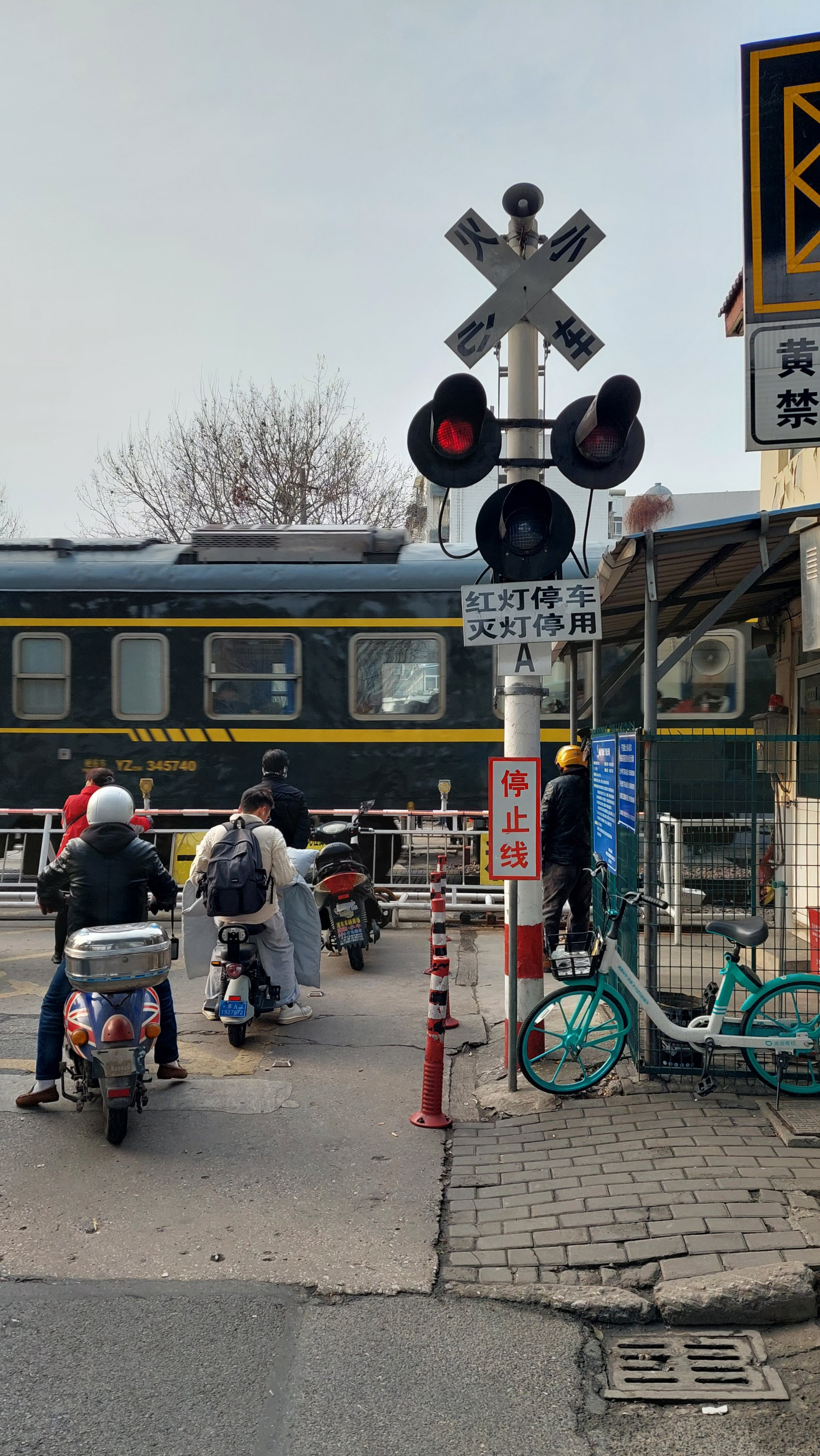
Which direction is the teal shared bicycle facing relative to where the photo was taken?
to the viewer's left

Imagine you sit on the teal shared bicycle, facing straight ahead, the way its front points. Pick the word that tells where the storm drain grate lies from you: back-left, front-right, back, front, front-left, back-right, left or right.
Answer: left

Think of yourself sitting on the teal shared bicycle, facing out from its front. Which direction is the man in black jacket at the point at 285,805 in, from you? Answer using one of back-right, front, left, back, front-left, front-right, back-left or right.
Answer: front-right

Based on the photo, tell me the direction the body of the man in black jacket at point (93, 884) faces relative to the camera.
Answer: away from the camera

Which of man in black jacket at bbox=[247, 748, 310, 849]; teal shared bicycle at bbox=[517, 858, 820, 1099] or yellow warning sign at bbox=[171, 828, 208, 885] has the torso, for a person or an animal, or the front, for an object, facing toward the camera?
the yellow warning sign

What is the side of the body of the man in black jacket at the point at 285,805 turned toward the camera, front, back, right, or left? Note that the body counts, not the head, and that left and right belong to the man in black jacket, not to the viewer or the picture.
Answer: back

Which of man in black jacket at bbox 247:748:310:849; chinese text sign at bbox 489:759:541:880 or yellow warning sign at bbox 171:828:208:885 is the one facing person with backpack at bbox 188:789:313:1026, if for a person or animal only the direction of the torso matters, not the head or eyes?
the yellow warning sign

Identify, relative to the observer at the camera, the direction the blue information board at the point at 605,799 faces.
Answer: facing the viewer and to the left of the viewer

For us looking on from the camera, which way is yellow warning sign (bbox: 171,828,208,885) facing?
facing the viewer

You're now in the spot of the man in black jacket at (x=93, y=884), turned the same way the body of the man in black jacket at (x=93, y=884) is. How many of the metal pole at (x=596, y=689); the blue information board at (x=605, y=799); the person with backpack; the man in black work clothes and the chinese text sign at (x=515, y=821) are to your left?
0

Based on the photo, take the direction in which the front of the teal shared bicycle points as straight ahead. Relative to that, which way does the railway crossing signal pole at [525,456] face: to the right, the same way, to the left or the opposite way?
to the left

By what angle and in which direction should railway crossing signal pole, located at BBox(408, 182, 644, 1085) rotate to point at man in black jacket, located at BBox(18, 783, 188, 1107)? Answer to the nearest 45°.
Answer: approximately 90° to its right

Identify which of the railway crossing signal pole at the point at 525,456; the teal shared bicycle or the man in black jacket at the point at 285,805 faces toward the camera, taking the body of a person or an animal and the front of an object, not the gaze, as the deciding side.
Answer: the railway crossing signal pole

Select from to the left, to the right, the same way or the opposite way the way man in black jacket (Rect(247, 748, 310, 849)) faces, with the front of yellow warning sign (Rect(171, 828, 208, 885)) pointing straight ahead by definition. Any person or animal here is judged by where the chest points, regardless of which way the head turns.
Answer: the opposite way

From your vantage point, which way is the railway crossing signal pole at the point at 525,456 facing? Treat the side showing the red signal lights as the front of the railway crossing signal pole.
toward the camera

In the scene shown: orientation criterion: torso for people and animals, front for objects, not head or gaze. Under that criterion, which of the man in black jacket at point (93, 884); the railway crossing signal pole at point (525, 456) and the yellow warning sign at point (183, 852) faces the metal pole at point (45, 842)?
the man in black jacket

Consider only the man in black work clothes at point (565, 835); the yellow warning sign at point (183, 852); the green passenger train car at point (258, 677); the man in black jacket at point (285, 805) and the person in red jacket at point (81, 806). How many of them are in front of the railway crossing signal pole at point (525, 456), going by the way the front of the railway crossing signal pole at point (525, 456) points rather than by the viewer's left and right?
0

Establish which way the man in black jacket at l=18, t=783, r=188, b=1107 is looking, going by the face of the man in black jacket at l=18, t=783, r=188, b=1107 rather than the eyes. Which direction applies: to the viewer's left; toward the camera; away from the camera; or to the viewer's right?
away from the camera

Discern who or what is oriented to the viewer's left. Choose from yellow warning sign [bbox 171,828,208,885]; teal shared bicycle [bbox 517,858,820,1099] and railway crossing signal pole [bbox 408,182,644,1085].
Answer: the teal shared bicycle
